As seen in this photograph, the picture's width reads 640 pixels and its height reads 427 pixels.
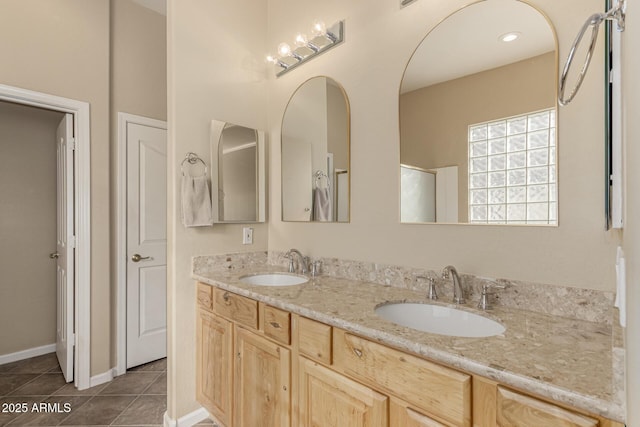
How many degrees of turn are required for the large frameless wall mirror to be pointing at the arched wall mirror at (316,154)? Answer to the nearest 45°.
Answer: approximately 45° to its right

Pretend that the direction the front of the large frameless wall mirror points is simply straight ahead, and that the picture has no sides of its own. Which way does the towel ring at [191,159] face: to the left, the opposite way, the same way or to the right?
to the left

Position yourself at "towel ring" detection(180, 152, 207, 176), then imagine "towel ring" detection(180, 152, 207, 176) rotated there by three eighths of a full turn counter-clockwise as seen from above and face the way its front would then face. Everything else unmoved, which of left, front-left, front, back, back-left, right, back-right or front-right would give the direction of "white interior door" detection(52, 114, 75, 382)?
left

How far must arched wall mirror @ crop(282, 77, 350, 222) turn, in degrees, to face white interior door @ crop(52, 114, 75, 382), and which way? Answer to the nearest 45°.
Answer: approximately 45° to its right

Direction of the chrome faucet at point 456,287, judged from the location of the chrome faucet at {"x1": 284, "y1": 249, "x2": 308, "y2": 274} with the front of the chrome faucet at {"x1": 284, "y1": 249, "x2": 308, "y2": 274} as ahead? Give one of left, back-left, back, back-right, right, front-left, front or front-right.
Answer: back-left

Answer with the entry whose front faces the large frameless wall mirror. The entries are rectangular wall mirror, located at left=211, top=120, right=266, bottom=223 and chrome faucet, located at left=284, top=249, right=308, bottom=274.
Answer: the rectangular wall mirror
